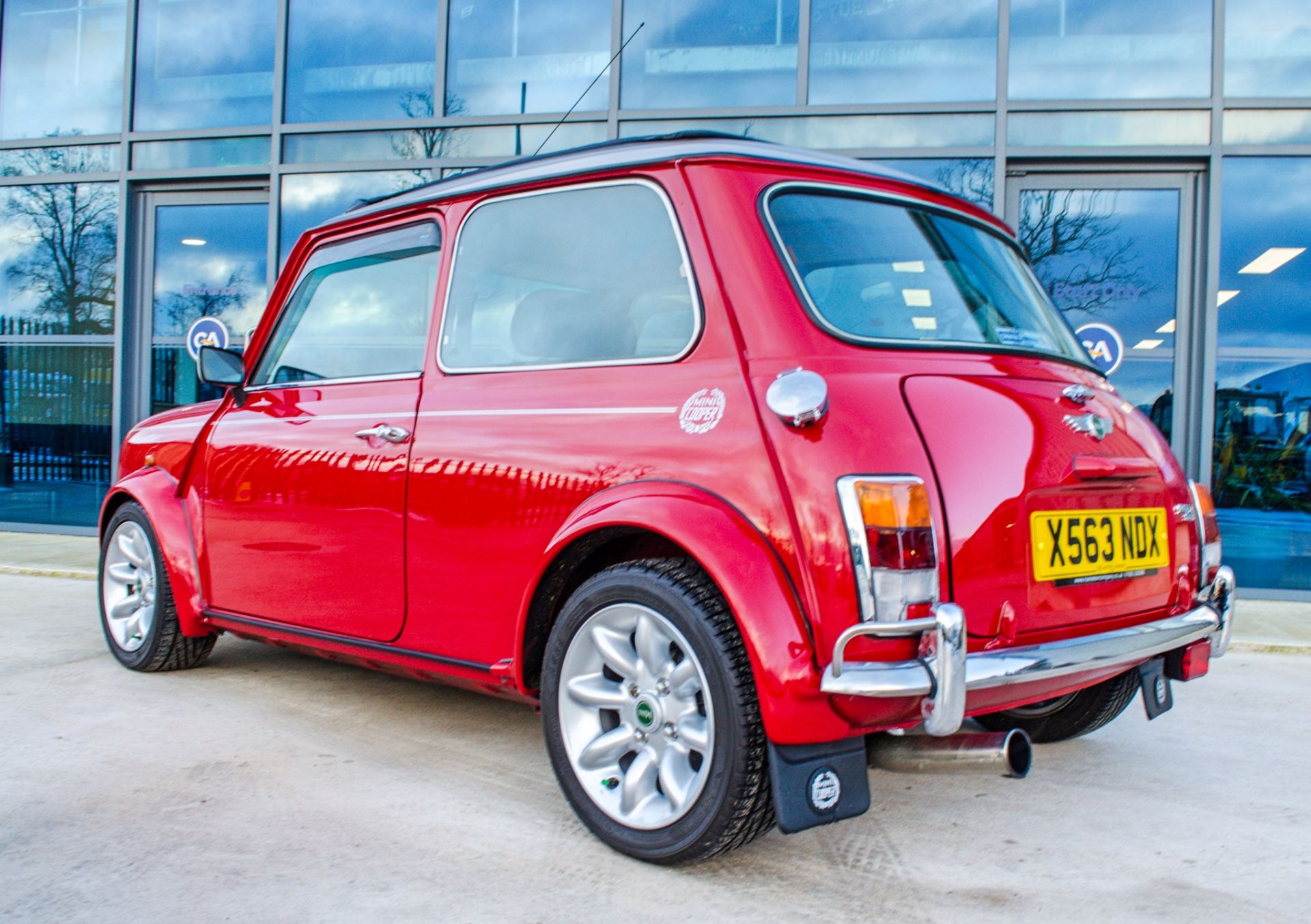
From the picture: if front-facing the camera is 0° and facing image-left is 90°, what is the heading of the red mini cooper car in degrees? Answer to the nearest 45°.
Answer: approximately 135°
